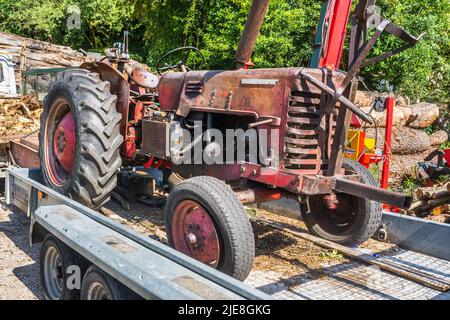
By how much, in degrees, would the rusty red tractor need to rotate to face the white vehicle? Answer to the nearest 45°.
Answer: approximately 180°

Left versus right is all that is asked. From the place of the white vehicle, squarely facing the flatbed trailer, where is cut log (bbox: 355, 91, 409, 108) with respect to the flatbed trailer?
left

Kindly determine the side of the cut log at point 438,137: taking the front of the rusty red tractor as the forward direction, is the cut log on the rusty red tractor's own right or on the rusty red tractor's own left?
on the rusty red tractor's own left

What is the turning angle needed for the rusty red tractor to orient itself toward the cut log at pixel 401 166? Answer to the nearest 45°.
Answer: approximately 90° to its left

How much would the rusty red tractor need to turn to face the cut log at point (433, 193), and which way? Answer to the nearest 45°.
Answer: approximately 90° to its left

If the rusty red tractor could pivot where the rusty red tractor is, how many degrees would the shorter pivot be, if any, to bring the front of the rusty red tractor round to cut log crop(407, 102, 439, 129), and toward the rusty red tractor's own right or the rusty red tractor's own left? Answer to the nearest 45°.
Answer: approximately 90° to the rusty red tractor's own left

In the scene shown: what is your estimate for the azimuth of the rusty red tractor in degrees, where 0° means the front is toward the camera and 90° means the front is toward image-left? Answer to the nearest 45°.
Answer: approximately 315°

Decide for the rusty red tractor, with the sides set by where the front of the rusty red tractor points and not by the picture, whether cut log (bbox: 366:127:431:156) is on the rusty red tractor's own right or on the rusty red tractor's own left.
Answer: on the rusty red tractor's own left
